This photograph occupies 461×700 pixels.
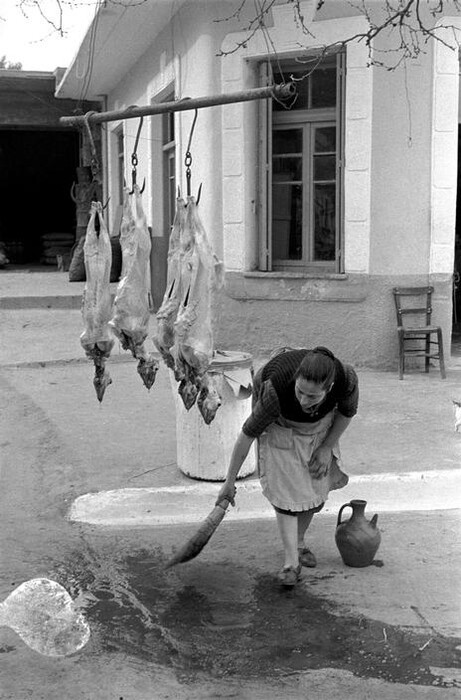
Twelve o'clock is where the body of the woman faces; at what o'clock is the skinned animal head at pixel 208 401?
The skinned animal head is roughly at 4 o'clock from the woman.

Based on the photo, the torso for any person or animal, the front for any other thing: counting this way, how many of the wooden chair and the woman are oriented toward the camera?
2

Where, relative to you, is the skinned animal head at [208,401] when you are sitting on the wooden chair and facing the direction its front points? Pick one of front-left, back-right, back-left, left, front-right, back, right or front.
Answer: front

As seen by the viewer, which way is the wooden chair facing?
toward the camera

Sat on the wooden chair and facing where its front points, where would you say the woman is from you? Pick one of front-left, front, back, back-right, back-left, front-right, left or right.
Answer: front

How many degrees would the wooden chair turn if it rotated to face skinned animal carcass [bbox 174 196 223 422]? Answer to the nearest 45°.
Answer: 0° — it already faces it

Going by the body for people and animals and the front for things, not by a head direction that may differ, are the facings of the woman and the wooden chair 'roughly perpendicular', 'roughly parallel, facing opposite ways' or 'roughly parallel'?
roughly parallel

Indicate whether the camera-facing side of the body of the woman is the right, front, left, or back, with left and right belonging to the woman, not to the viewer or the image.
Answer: front

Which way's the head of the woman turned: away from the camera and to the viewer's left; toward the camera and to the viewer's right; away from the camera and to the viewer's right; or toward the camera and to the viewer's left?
toward the camera and to the viewer's left

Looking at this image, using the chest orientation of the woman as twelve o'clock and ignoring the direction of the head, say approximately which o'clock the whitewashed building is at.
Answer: The whitewashed building is roughly at 6 o'clock from the woman.
